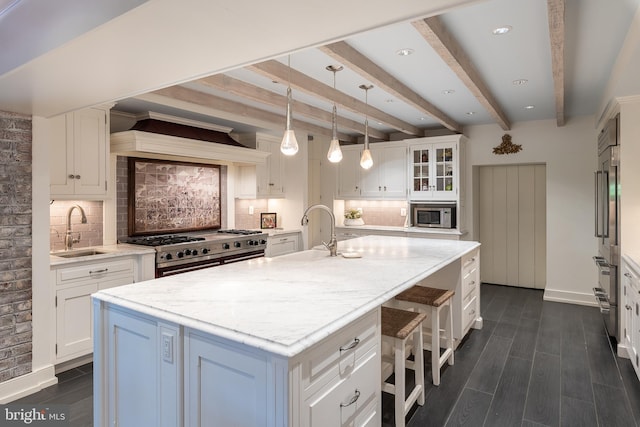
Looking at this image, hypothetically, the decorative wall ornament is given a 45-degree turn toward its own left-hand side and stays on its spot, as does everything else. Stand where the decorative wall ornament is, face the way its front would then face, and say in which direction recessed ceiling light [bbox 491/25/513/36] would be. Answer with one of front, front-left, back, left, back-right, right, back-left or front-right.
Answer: front-right

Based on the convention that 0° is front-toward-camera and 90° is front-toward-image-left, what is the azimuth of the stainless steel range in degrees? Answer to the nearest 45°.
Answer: approximately 315°

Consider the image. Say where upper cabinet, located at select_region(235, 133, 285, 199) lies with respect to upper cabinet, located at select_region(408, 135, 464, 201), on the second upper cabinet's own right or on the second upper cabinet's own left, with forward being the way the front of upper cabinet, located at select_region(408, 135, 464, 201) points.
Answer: on the second upper cabinet's own right

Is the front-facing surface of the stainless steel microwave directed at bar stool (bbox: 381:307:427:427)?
yes

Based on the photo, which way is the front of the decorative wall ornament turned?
toward the camera

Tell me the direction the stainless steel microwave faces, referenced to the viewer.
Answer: facing the viewer

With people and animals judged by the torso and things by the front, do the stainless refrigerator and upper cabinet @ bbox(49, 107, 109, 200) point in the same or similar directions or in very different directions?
very different directions

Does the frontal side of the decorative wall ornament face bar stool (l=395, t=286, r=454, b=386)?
yes

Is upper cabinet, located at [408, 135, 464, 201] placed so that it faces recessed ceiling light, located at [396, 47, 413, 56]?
yes

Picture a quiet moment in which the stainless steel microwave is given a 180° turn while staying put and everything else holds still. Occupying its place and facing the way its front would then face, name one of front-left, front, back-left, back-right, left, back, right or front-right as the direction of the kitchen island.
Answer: back

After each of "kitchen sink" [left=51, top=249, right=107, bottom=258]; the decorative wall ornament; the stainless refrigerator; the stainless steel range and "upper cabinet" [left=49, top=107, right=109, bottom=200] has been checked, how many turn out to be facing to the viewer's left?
1

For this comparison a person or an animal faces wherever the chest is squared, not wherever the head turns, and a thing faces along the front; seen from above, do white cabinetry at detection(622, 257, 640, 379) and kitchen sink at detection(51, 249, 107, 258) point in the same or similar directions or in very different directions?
very different directions

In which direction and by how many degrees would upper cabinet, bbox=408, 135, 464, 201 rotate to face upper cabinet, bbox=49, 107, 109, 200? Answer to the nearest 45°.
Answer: approximately 45° to its right

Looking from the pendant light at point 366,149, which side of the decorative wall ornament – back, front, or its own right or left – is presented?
front

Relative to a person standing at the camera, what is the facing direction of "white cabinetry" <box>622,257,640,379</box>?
facing to the left of the viewer
